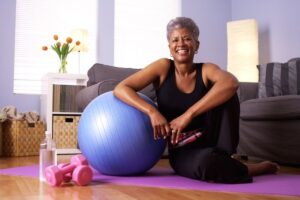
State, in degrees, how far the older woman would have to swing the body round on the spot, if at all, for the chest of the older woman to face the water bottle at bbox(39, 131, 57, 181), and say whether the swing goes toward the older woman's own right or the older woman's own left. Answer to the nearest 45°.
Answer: approximately 90° to the older woman's own right

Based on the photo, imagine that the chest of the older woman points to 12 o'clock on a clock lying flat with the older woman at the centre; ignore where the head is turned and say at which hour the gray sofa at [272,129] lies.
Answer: The gray sofa is roughly at 7 o'clock from the older woman.

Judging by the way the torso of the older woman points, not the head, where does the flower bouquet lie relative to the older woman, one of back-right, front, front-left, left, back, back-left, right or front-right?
back-right

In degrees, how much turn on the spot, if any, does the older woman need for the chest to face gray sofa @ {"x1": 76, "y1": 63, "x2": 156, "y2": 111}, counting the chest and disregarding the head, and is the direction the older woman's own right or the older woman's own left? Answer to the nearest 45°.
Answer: approximately 135° to the older woman's own right

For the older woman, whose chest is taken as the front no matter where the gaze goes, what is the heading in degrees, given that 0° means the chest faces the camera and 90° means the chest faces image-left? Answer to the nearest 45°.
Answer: approximately 0°

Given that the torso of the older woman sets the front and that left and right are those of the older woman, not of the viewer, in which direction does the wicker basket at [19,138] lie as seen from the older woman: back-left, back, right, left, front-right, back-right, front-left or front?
back-right

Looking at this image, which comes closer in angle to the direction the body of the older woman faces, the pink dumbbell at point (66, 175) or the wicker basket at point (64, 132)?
the pink dumbbell

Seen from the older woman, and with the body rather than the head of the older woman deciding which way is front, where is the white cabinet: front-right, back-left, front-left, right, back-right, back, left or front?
back-right

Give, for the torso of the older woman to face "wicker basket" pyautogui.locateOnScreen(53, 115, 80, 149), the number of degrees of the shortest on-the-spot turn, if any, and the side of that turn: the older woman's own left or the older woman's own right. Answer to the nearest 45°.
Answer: approximately 135° to the older woman's own right
